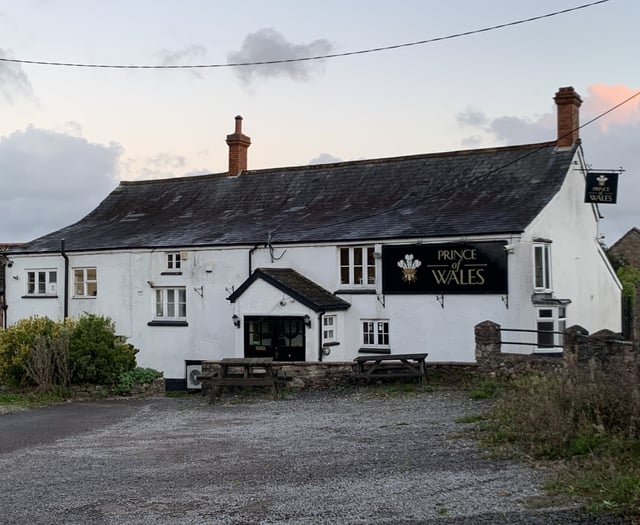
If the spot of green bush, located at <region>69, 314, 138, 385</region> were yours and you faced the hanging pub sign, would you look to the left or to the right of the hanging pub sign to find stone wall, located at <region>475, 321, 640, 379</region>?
right

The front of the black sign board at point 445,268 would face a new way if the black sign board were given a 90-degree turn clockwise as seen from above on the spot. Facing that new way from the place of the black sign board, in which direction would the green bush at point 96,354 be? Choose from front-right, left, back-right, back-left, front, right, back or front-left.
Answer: front

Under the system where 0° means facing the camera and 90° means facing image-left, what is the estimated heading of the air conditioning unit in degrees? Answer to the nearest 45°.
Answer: approximately 0°

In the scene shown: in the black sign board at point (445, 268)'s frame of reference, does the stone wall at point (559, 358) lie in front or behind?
in front

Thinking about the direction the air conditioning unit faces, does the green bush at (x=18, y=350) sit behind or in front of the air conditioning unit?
in front

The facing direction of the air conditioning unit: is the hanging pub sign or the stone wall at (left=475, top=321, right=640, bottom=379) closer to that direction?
the stone wall

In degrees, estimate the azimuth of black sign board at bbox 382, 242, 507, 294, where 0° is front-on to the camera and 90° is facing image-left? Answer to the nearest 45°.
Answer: approximately 0°

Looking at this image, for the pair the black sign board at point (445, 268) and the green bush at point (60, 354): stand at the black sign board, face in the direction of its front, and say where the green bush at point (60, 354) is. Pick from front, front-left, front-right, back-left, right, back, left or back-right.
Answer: right

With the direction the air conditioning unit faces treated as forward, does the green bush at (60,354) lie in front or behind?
in front

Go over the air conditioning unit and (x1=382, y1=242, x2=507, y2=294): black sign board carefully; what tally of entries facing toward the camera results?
2

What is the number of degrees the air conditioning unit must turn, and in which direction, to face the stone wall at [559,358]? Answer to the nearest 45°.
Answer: approximately 45° to its left

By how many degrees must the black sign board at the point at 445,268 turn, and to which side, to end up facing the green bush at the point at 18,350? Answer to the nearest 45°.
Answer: approximately 90° to its right

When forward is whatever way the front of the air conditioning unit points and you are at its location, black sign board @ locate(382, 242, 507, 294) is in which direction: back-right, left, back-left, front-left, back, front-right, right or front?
front-left

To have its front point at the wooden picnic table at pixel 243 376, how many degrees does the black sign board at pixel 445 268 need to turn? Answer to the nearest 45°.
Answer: approximately 45° to its right
